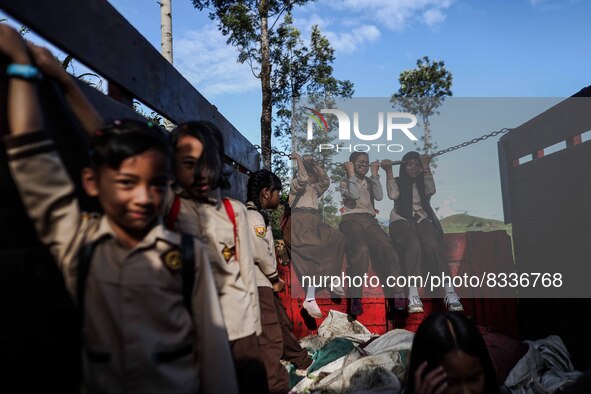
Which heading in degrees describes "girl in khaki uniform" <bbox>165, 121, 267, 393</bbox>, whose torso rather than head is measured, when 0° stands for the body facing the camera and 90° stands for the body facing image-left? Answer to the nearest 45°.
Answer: approximately 0°

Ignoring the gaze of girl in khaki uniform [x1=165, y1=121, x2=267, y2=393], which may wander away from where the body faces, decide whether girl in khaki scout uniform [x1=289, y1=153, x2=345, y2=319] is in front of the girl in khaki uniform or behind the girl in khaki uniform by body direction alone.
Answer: behind

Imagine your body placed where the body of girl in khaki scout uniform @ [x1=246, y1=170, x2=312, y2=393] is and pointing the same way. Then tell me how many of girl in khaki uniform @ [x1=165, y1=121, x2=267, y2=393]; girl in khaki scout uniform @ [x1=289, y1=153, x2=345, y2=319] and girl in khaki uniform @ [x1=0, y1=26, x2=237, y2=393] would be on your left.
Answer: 1

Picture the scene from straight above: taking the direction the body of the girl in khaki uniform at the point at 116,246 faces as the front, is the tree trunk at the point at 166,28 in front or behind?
behind
